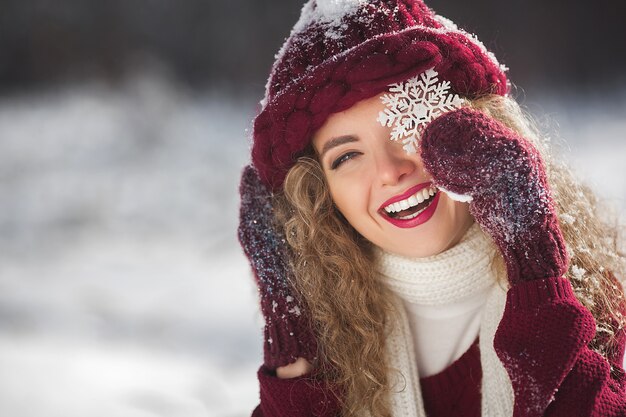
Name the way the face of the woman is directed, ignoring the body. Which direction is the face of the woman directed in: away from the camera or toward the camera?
toward the camera

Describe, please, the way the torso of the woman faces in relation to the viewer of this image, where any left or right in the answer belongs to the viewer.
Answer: facing the viewer
